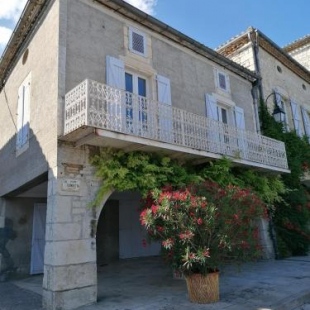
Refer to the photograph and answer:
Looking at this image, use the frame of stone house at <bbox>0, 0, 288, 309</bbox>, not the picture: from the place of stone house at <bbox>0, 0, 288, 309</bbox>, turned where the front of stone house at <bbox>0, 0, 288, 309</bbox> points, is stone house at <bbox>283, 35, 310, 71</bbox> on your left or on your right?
on your left

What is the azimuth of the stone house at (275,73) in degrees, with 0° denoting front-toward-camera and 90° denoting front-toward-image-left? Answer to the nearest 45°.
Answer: approximately 315°

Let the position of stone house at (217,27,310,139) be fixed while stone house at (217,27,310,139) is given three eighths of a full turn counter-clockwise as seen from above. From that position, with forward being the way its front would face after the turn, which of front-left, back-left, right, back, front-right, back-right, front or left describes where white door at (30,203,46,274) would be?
back-left

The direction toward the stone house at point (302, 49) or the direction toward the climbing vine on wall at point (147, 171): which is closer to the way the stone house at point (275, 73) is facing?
the climbing vine on wall

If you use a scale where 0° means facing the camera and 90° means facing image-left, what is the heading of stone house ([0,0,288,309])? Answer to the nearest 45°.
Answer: approximately 315°

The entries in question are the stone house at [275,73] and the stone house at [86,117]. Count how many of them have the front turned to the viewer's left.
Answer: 0

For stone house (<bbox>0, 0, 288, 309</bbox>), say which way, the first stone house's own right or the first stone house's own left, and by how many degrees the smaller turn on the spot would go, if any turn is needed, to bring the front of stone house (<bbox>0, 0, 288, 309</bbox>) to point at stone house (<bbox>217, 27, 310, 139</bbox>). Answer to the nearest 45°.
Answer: approximately 90° to the first stone house's own left

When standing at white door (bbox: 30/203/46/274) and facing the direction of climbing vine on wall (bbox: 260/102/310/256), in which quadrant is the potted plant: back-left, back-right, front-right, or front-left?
front-right

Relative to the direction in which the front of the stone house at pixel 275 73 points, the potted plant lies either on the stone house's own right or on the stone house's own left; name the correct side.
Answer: on the stone house's own right

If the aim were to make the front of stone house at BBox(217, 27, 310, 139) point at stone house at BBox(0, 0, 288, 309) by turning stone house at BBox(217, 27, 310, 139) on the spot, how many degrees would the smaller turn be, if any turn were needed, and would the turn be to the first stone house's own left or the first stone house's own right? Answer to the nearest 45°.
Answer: approximately 90° to the first stone house's own right

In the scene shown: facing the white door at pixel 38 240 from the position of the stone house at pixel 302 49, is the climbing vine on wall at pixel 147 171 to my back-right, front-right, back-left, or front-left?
front-left

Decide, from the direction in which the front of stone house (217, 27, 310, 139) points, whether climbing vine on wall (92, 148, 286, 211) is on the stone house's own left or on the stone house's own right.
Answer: on the stone house's own right
